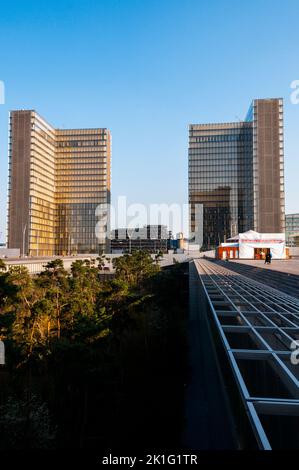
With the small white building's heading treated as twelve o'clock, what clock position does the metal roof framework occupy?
The metal roof framework is roughly at 12 o'clock from the small white building.

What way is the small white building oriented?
toward the camera
